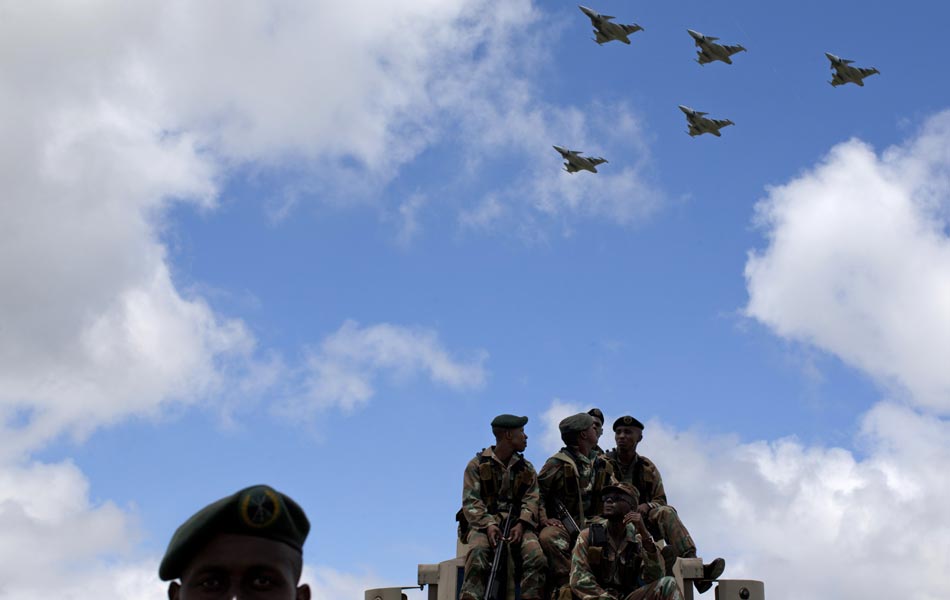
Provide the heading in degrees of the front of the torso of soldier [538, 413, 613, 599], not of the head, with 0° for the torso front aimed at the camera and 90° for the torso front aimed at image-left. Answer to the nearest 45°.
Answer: approximately 315°

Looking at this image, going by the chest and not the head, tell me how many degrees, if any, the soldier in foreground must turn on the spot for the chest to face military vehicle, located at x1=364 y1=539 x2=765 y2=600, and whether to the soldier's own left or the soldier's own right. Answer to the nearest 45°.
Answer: approximately 180°

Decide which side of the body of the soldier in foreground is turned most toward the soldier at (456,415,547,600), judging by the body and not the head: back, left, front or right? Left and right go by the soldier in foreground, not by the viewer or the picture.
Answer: back

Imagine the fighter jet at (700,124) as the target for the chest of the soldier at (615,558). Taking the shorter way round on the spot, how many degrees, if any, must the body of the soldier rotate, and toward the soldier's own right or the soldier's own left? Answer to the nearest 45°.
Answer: approximately 180°

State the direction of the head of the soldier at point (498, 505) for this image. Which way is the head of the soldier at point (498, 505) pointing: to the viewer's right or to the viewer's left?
to the viewer's right

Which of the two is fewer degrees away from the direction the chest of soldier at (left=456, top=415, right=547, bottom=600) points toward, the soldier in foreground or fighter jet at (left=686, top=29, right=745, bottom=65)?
the soldier in foreground
